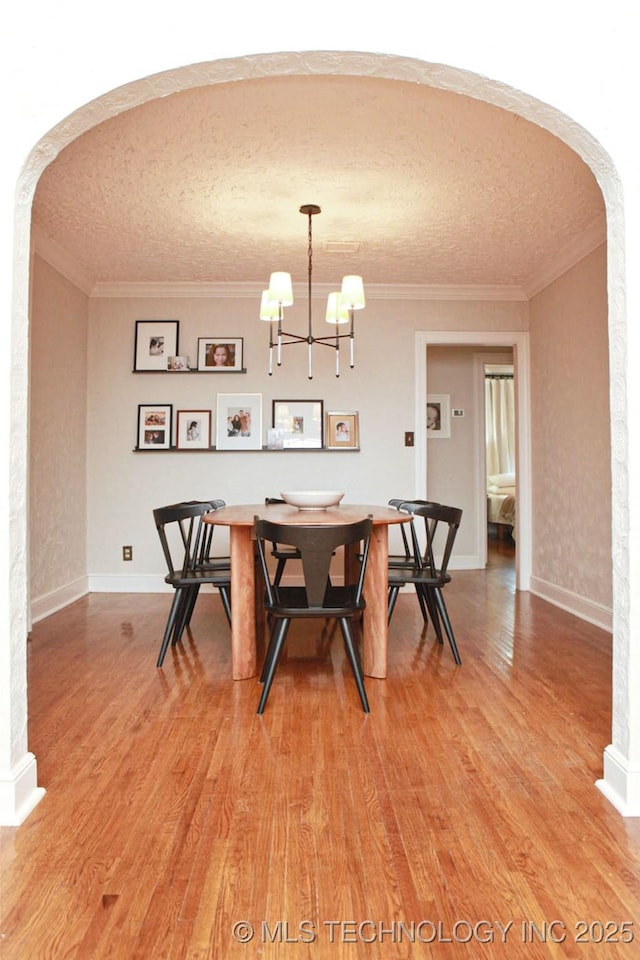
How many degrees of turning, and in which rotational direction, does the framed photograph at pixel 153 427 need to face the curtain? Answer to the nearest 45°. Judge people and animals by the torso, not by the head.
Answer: approximately 135° to its left

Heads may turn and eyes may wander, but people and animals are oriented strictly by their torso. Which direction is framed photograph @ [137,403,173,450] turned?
toward the camera

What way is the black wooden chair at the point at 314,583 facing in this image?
away from the camera

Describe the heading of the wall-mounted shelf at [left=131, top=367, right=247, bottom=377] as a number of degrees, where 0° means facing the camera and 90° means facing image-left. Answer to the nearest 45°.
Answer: approximately 0°

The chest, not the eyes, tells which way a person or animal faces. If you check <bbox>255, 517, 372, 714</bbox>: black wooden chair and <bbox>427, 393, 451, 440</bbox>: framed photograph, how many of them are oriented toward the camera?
1

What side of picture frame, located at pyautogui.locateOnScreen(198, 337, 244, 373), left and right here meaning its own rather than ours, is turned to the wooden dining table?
front

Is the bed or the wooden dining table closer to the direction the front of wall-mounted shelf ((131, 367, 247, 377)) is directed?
the wooden dining table

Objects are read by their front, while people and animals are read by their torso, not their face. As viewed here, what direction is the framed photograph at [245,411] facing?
toward the camera

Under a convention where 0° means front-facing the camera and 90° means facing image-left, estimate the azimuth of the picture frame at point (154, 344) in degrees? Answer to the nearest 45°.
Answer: approximately 0°

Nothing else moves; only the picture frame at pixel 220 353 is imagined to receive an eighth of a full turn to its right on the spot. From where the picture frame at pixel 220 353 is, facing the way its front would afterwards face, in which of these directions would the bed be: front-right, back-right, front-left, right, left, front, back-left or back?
back

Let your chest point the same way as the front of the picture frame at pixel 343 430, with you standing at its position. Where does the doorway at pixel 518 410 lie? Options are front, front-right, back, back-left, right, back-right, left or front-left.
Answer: left

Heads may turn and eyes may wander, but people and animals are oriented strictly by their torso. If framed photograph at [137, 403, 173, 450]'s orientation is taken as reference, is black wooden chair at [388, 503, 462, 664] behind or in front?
in front

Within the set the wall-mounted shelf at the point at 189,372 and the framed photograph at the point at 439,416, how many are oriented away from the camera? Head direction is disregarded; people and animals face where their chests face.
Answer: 0
